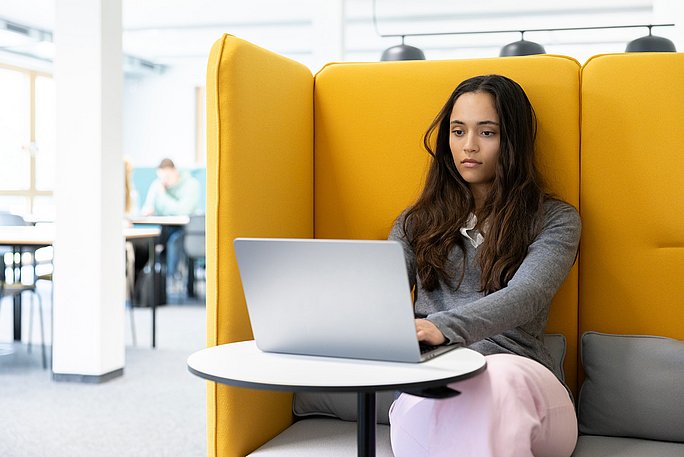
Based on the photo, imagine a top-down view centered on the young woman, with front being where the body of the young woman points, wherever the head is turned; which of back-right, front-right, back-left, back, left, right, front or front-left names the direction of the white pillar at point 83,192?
right

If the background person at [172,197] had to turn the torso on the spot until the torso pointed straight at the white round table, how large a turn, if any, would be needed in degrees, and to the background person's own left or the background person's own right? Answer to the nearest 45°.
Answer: approximately 45° to the background person's own left

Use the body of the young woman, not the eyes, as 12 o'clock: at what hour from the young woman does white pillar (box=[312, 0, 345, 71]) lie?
The white pillar is roughly at 4 o'clock from the young woman.

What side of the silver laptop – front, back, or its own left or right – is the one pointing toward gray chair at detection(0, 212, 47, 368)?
left

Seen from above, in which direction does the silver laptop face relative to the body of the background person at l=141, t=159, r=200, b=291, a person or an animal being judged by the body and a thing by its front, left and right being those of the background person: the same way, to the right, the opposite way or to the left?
the opposite way

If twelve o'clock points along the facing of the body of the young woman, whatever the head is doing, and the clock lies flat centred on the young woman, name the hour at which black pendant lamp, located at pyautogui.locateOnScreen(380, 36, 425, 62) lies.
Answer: The black pendant lamp is roughly at 4 o'clock from the young woman.

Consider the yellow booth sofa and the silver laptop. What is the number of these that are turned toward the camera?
1

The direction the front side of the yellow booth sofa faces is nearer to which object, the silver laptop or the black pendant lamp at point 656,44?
the silver laptop

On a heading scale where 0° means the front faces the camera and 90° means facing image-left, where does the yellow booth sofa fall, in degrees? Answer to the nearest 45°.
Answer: approximately 0°

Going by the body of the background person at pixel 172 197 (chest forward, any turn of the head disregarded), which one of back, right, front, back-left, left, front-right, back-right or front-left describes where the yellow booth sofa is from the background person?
front-left

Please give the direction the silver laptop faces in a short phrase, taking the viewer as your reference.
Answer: facing away from the viewer and to the right of the viewer

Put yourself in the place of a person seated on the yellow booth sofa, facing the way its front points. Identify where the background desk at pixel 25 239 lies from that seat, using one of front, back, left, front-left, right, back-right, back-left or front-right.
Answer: back-right
